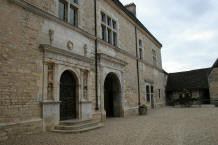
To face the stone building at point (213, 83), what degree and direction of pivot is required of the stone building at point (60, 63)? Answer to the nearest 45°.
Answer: approximately 90° to its left

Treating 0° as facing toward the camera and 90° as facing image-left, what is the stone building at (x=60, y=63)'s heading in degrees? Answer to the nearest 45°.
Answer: approximately 315°

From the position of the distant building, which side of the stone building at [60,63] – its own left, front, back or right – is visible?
left
